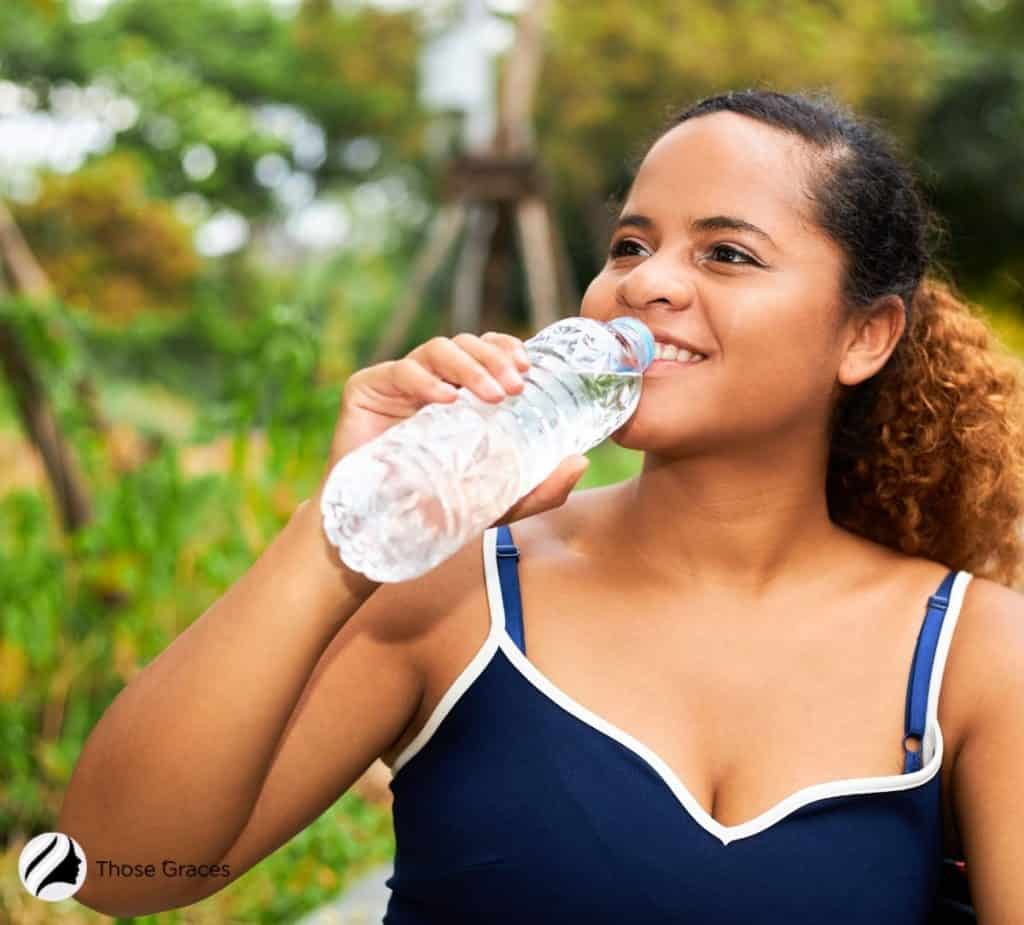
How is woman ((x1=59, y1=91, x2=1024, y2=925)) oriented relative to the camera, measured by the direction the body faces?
toward the camera

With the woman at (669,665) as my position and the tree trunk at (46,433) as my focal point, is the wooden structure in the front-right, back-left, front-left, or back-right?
front-right

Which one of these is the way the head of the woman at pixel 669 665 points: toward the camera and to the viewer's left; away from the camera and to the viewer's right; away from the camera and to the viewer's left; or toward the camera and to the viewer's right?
toward the camera and to the viewer's left

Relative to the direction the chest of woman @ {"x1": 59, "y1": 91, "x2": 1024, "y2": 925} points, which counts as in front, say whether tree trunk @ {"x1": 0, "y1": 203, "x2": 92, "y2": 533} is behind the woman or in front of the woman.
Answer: behind

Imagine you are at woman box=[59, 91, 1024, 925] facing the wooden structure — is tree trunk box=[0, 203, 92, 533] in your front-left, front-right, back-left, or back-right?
front-left

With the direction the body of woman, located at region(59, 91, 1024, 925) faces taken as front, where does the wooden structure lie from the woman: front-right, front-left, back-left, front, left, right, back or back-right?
back
